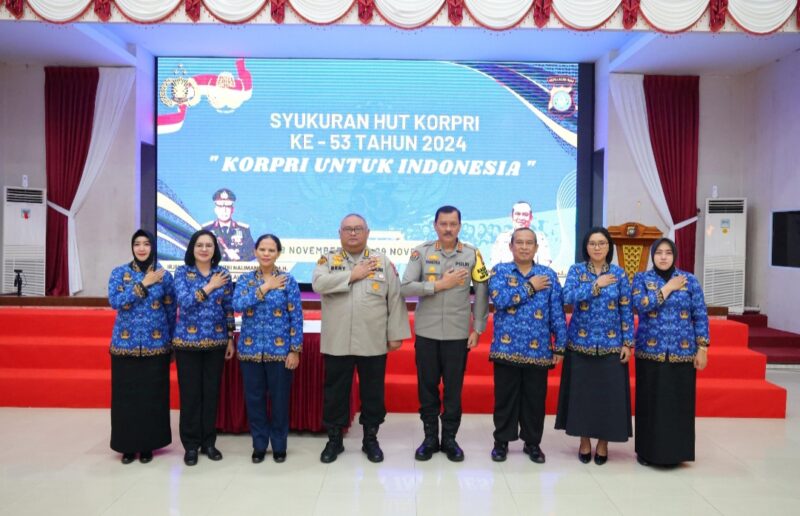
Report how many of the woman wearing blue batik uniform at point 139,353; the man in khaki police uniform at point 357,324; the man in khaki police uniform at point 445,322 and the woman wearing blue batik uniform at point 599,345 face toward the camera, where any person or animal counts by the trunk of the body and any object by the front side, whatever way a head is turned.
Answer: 4

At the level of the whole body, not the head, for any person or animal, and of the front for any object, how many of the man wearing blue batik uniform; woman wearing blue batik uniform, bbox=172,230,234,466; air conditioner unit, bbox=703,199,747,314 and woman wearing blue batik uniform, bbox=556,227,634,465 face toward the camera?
4

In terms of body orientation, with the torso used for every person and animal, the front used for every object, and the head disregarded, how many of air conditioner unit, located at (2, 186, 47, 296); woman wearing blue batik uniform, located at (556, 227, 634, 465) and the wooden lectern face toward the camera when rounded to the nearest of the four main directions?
3

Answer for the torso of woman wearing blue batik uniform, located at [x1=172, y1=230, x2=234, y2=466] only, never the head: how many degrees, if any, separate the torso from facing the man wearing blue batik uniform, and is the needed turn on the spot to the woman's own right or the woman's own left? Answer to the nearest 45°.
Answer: approximately 90° to the woman's own left

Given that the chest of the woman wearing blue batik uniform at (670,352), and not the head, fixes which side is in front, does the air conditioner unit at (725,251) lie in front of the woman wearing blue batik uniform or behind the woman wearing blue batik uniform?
behind

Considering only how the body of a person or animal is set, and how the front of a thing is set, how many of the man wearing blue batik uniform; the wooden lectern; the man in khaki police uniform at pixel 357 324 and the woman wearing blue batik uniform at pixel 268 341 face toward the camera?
4

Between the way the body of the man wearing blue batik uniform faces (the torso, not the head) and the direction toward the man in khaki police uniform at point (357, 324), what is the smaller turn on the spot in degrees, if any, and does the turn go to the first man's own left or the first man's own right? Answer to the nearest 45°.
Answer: approximately 90° to the first man's own right

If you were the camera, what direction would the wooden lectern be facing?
facing the viewer

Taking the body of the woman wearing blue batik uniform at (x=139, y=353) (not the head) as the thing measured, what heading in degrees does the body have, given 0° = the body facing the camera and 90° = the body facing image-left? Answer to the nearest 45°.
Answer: approximately 0°

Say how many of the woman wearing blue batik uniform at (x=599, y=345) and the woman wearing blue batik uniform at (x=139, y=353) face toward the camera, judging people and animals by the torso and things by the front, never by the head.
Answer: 2
